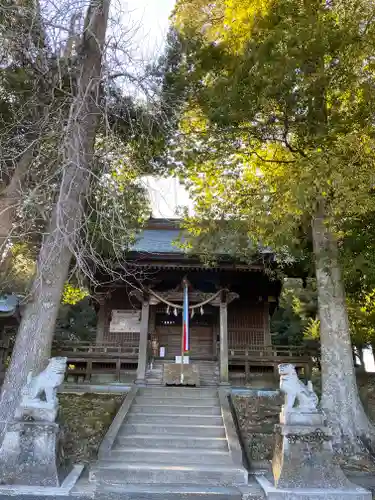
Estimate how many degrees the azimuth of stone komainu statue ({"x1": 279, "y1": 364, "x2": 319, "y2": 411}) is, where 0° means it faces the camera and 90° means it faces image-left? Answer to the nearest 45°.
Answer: approximately 90°

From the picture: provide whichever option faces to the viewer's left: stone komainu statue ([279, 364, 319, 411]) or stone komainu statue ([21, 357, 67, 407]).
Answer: stone komainu statue ([279, 364, 319, 411])

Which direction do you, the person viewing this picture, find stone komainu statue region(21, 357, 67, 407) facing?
facing to the right of the viewer

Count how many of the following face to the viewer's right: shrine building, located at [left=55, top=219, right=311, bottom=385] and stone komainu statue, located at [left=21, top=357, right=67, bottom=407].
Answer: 1

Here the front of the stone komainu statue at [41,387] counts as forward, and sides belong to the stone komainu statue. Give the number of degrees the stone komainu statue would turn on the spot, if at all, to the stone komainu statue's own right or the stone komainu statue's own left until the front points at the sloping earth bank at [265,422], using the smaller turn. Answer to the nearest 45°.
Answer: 0° — it already faces it

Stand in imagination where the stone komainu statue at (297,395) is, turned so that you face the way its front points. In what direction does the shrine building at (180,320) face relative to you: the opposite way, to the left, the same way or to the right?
to the left

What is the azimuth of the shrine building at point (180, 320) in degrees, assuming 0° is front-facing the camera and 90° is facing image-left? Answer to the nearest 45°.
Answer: approximately 0°
